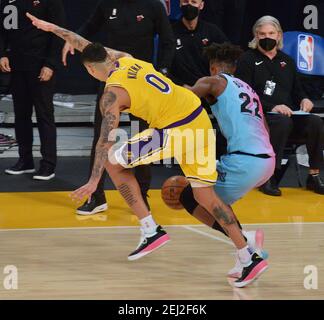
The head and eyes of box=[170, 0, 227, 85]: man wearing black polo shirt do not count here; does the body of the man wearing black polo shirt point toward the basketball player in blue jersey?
yes

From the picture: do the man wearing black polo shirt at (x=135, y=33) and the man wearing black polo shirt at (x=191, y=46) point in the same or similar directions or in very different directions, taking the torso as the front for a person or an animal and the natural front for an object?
same or similar directions

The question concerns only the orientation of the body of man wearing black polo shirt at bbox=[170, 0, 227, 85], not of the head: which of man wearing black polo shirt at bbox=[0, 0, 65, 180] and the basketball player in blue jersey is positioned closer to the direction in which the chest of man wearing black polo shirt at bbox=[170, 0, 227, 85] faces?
the basketball player in blue jersey

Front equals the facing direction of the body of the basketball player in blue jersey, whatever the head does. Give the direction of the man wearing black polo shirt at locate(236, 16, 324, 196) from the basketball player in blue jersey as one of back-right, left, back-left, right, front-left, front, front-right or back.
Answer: front-right

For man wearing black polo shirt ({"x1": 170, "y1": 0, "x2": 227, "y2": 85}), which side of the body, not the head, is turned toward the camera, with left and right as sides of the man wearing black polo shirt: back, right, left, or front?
front

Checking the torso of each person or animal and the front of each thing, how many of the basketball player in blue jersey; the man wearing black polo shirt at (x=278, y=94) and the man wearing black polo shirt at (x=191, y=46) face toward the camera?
2

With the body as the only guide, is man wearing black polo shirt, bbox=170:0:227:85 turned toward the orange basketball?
yes

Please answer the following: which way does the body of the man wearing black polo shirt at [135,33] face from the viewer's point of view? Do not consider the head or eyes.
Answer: toward the camera

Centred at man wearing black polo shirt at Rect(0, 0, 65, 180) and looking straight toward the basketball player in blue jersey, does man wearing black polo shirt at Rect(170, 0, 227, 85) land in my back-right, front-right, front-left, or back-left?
front-left

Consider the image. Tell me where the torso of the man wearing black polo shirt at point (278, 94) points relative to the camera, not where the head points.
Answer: toward the camera

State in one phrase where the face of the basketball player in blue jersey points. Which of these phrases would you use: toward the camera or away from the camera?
away from the camera

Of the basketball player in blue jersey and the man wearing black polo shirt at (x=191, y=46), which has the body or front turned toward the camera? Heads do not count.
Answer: the man wearing black polo shirt

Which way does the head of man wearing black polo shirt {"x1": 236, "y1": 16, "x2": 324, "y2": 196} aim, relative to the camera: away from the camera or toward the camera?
toward the camera

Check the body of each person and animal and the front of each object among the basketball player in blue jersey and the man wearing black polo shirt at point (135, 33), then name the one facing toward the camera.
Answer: the man wearing black polo shirt
